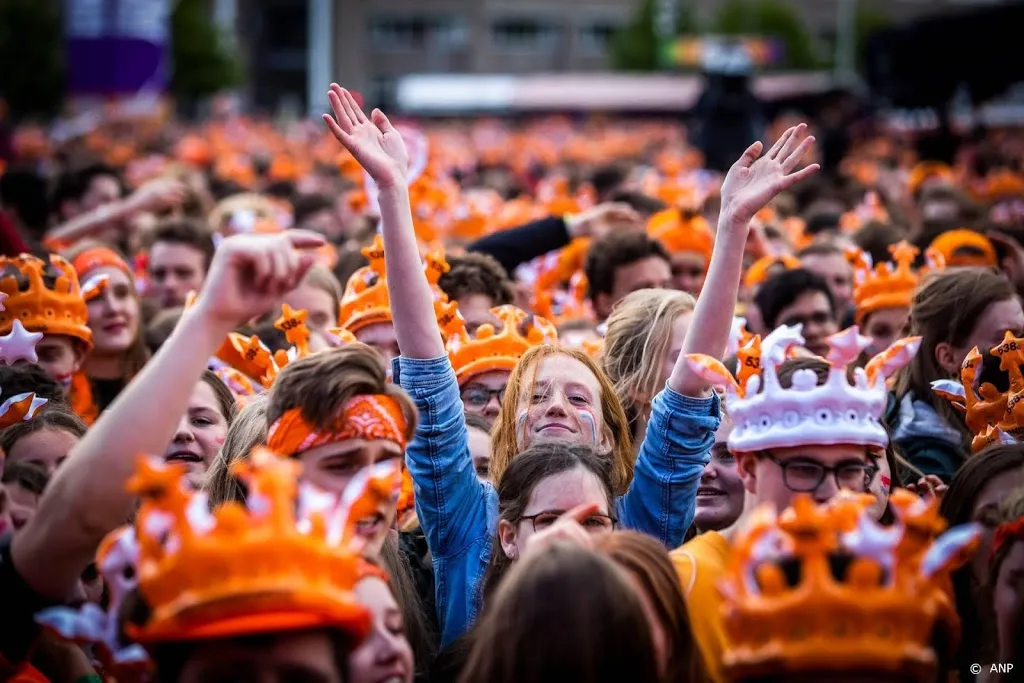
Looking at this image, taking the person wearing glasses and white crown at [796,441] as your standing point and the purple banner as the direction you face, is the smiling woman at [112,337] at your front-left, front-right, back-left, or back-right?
front-left

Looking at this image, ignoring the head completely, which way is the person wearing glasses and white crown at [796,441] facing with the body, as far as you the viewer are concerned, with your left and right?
facing the viewer and to the right of the viewer

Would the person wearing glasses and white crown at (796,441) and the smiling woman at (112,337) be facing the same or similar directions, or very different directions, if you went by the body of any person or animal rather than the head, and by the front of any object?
same or similar directions

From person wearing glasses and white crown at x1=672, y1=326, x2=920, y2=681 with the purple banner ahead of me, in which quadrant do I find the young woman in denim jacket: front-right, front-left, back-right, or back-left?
front-left

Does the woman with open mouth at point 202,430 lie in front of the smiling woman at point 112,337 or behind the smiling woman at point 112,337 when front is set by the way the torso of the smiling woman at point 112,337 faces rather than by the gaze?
in front

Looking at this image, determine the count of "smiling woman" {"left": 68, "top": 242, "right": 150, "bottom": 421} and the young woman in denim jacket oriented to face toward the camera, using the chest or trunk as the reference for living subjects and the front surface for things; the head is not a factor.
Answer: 2

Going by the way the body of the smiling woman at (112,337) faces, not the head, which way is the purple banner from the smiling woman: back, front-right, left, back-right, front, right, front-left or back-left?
back

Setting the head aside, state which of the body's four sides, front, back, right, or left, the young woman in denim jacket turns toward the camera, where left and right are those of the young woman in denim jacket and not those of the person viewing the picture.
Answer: front

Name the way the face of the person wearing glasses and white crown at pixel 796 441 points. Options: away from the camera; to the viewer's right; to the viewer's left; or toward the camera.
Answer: toward the camera

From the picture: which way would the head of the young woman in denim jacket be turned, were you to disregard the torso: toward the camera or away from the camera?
toward the camera

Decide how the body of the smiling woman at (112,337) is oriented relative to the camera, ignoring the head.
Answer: toward the camera

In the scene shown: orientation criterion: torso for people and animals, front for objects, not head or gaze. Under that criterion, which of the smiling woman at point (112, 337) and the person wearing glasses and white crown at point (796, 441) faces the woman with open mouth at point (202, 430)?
the smiling woman at point (112, 337)
